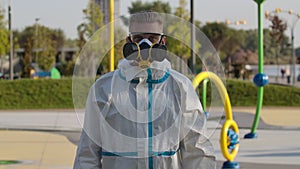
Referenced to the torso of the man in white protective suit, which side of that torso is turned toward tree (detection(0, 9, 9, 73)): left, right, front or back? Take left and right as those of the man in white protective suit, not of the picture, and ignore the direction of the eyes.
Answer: back

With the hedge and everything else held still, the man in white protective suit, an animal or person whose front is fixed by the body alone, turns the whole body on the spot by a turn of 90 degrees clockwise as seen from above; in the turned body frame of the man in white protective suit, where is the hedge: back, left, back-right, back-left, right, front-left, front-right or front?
right

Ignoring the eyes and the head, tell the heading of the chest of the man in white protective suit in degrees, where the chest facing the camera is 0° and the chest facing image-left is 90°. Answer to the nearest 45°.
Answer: approximately 0°

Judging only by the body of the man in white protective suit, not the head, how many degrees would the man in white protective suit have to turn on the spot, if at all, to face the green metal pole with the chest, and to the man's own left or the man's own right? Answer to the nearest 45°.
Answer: approximately 180°

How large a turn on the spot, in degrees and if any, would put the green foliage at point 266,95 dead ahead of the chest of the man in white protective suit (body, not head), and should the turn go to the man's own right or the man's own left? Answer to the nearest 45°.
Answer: approximately 180°
